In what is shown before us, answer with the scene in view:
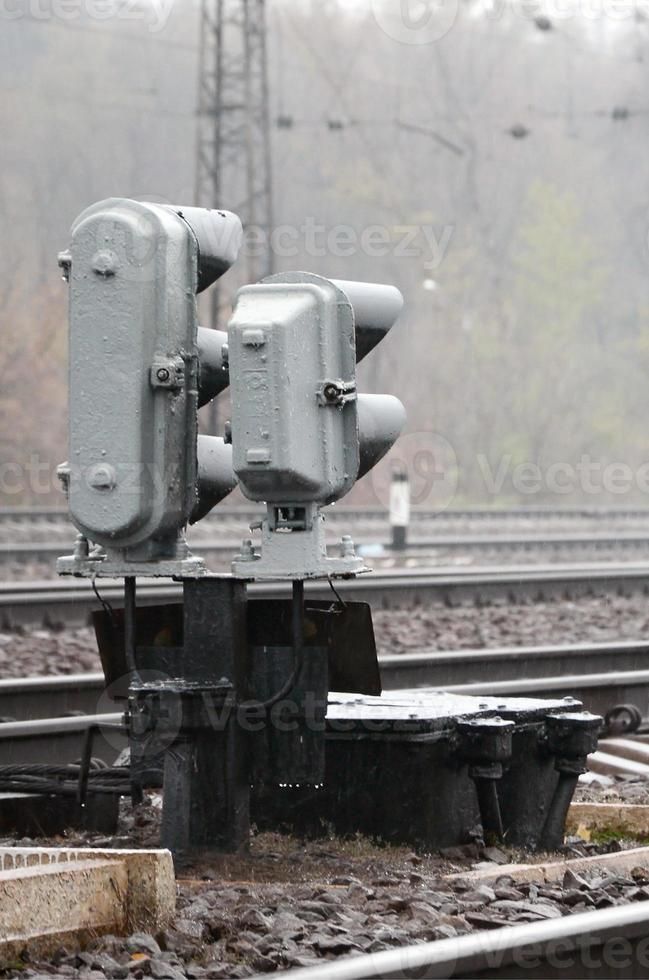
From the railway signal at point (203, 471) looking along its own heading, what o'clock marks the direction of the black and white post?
The black and white post is roughly at 11 o'clock from the railway signal.

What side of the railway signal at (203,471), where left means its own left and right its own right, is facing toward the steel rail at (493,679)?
front

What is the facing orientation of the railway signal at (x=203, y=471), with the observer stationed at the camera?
facing away from the viewer and to the right of the viewer

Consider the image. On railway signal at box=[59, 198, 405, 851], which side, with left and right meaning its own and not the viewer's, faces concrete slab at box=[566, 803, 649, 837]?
front

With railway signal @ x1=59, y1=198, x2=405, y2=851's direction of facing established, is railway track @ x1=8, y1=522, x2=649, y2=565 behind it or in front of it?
in front
